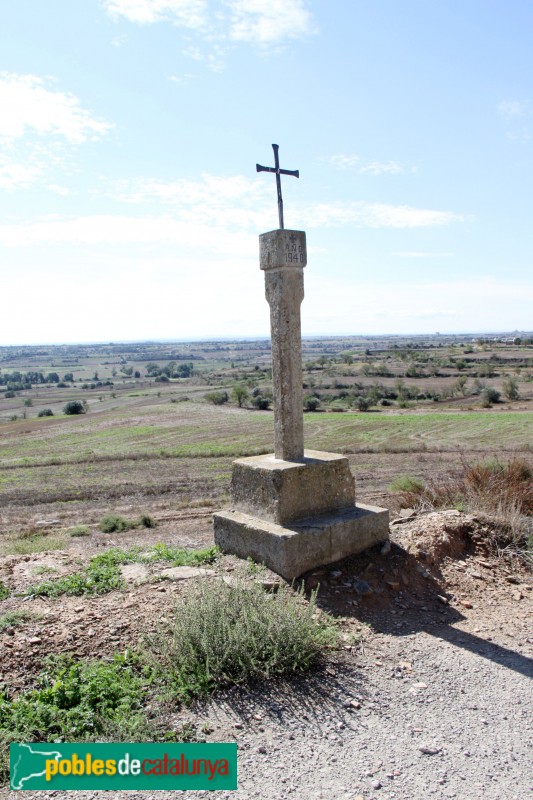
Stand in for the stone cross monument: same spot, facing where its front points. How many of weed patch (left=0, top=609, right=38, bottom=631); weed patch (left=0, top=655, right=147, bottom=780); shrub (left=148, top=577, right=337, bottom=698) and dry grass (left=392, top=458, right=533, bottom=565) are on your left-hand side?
1

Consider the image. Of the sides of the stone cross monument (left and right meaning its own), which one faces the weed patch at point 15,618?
right

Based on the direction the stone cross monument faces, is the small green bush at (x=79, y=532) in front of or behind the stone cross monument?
behind

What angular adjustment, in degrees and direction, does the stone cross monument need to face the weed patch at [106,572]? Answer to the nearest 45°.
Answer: approximately 135° to its right

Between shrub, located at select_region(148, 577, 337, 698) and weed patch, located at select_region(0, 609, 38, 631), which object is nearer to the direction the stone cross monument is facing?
the shrub

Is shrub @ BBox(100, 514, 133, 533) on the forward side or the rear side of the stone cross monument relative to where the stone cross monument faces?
on the rear side

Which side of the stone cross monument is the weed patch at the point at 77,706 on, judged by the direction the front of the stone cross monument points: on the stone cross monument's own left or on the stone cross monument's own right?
on the stone cross monument's own right

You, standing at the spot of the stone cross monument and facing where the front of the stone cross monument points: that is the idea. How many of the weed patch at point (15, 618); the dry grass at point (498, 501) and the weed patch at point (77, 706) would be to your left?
1

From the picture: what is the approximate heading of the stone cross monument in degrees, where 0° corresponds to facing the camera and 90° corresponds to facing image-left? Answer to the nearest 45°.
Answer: approximately 315°

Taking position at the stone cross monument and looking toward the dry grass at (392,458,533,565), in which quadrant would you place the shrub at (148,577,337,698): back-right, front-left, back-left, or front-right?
back-right

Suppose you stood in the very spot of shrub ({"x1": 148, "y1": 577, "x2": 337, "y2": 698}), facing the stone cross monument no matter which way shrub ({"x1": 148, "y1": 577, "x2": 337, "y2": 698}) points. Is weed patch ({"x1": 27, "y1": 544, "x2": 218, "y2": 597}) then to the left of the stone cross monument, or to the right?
left

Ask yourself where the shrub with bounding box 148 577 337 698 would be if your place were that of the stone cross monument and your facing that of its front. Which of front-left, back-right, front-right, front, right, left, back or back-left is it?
front-right

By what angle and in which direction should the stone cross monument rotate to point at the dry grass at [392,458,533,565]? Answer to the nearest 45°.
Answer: approximately 90° to its left
